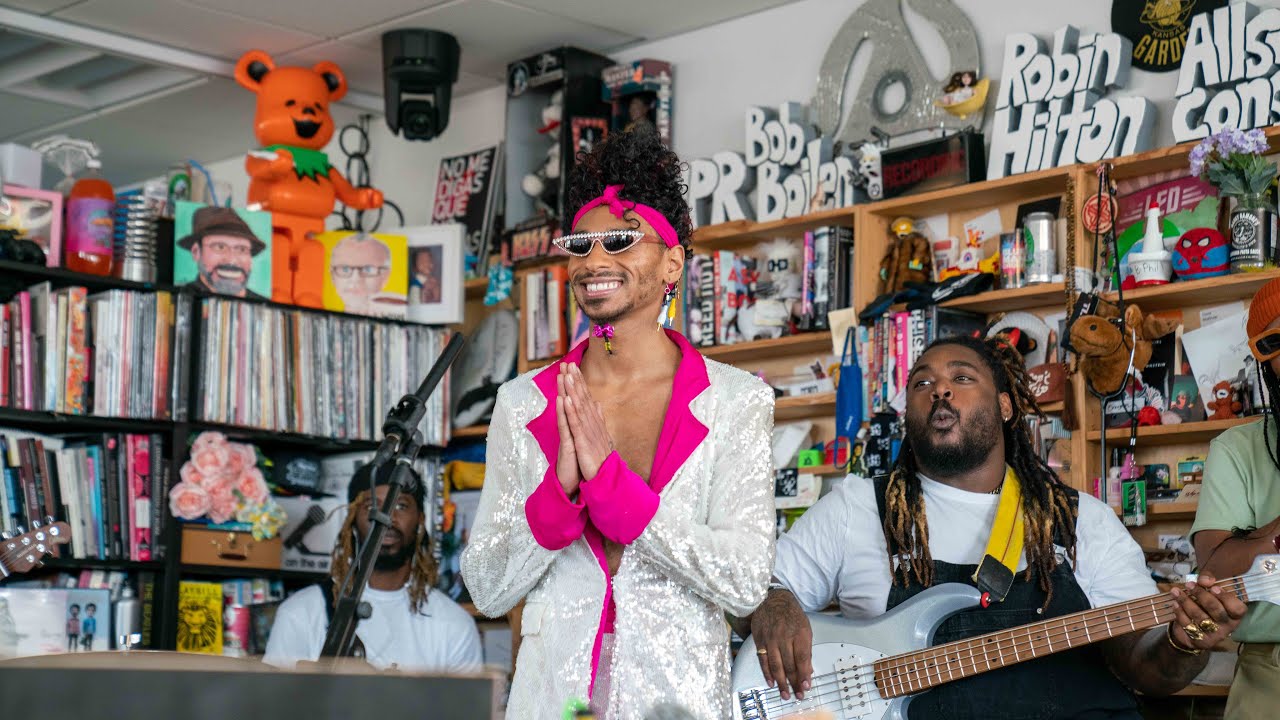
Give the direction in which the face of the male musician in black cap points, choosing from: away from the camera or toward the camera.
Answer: toward the camera

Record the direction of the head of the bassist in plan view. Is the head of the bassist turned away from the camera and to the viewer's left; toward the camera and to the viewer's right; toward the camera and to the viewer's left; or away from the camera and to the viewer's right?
toward the camera and to the viewer's left

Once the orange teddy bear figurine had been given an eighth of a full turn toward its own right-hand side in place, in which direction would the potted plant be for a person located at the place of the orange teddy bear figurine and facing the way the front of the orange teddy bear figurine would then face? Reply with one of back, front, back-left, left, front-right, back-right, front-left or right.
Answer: front-left

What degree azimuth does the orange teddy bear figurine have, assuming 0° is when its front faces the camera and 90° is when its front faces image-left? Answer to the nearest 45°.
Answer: approximately 315°

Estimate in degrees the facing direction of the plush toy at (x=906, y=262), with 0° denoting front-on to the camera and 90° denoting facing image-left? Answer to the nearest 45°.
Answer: approximately 45°

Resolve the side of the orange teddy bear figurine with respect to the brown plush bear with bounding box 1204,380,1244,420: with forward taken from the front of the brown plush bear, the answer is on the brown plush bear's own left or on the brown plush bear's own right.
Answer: on the brown plush bear's own right

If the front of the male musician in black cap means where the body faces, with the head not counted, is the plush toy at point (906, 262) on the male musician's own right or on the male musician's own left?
on the male musician's own left

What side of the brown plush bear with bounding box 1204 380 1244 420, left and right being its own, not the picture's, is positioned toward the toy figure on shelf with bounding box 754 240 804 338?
right

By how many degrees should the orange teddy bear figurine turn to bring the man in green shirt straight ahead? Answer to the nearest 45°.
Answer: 0° — it already faces them

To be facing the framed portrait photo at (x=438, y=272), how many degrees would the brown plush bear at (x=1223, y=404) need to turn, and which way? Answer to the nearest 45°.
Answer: approximately 90° to its right

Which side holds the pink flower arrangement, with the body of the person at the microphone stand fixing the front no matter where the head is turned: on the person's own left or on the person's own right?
on the person's own right

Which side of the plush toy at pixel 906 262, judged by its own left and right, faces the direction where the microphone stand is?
front

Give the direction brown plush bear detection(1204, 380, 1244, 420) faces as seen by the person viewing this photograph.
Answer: facing the viewer

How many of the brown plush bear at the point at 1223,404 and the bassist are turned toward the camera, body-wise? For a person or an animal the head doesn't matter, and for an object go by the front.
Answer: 2

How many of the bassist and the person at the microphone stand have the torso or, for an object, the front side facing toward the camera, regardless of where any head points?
2

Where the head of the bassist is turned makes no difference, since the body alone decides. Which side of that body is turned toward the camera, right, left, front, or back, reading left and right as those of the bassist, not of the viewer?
front
